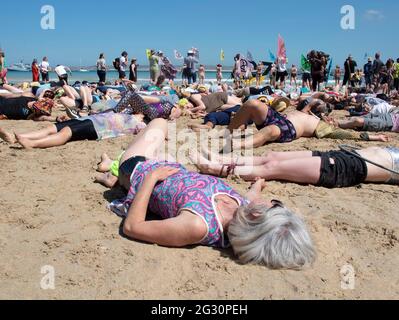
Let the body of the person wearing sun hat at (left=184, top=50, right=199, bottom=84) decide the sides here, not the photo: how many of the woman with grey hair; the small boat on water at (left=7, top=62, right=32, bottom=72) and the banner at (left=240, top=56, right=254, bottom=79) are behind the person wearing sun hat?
1

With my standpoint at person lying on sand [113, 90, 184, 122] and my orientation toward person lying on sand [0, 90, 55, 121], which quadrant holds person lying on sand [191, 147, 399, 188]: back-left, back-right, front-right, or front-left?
back-left

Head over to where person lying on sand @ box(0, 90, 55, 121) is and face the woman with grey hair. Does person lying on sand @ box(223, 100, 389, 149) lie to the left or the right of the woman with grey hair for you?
left
